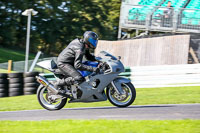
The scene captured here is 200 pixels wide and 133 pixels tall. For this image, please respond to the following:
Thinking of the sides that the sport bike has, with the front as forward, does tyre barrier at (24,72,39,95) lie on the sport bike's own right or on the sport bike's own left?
on the sport bike's own left

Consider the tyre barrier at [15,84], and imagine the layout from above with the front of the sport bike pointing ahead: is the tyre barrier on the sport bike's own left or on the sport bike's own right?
on the sport bike's own left

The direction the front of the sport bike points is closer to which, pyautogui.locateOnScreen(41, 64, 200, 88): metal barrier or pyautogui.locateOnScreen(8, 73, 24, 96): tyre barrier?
the metal barrier

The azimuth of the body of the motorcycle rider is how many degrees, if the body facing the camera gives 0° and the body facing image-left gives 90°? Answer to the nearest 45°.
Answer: approximately 270°

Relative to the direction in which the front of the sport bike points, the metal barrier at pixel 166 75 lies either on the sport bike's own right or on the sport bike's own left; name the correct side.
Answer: on the sport bike's own left

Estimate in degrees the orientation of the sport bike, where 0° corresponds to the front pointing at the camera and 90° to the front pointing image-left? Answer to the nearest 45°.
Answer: approximately 270°

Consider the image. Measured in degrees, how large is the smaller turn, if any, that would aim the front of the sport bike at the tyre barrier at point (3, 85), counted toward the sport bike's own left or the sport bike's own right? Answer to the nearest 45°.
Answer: approximately 135° to the sport bike's own left

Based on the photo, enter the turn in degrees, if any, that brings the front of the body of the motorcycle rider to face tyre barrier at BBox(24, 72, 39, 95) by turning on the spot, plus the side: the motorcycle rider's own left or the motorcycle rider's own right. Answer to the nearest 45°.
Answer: approximately 90° to the motorcycle rider's own left
